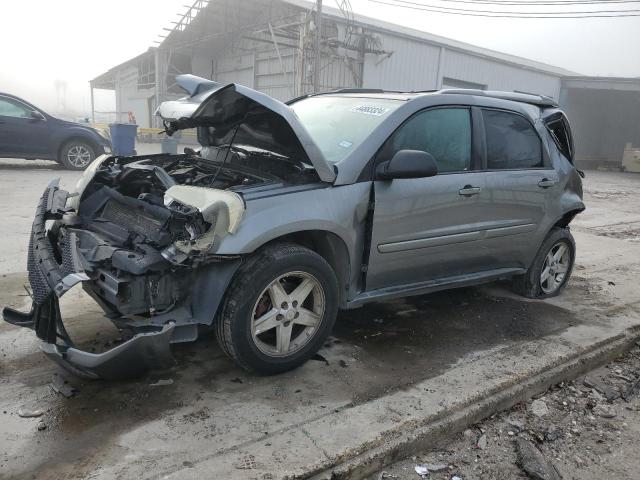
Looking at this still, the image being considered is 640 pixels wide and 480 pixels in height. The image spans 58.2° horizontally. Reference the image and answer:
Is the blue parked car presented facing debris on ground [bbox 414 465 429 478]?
no

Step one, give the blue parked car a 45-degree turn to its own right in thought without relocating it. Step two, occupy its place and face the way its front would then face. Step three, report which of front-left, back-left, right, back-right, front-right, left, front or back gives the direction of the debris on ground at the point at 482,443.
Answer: front-right

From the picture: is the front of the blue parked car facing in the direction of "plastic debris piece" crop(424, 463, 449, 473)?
no

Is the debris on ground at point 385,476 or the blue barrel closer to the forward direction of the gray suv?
the debris on ground

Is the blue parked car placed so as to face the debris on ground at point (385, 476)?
no

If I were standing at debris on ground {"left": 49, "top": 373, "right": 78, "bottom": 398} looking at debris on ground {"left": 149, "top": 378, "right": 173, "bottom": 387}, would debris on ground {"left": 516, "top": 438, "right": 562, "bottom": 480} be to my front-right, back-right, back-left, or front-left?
front-right

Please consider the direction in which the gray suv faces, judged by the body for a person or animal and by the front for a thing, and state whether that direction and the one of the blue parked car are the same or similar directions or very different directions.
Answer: very different directions

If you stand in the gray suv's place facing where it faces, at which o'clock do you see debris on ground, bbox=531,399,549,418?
The debris on ground is roughly at 8 o'clock from the gray suv.

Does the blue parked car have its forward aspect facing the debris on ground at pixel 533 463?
no

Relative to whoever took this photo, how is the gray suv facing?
facing the viewer and to the left of the viewer

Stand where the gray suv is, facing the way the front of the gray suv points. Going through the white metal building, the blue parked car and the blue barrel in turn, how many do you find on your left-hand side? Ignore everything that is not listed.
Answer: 0

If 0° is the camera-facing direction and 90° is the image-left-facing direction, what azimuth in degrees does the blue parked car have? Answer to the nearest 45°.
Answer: approximately 270°

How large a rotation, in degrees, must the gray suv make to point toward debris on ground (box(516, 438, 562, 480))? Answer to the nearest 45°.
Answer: approximately 90° to its left

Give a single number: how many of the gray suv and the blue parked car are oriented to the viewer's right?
1

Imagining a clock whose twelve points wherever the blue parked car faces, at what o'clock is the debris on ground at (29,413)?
The debris on ground is roughly at 3 o'clock from the blue parked car.
